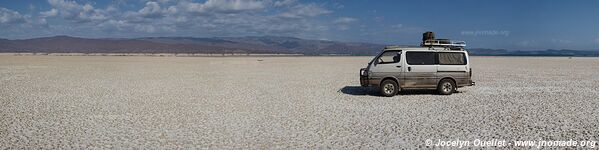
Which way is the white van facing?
to the viewer's left
